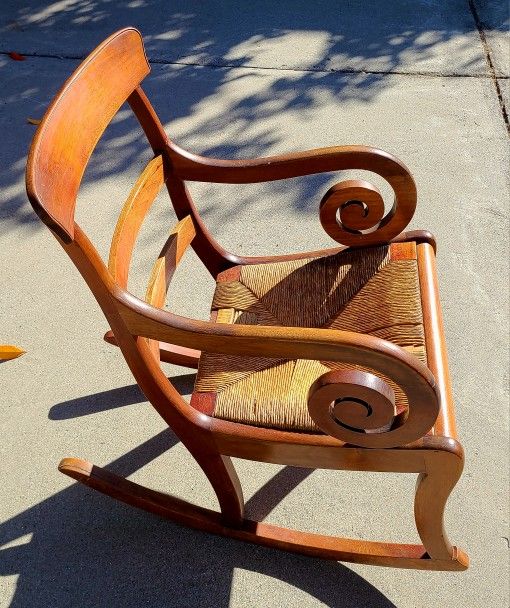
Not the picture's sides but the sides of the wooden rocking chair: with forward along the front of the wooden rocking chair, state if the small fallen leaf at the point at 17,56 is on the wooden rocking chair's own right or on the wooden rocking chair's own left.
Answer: on the wooden rocking chair's own left

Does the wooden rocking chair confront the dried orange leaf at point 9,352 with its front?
no

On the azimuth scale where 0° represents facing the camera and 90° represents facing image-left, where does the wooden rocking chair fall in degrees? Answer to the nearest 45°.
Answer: approximately 270°

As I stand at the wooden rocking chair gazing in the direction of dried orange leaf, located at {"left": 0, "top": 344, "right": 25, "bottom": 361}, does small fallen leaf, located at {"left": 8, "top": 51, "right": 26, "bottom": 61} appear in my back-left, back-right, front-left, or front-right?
front-right
